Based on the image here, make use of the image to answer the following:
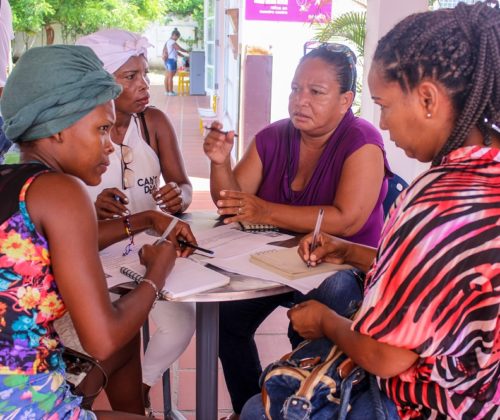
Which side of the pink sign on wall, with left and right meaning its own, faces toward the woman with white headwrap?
front

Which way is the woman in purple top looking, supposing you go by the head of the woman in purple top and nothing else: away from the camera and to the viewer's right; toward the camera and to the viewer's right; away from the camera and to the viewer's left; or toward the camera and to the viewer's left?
toward the camera and to the viewer's left

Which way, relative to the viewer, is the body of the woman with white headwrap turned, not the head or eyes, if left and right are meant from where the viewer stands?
facing the viewer and to the right of the viewer

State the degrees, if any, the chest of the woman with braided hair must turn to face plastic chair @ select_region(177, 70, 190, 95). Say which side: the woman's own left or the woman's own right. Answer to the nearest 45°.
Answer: approximately 90° to the woman's own right

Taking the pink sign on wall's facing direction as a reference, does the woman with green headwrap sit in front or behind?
in front

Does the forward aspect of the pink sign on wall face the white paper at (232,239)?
yes

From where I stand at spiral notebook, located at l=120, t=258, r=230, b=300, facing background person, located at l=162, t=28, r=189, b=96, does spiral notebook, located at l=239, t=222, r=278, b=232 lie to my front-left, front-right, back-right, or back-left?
front-right

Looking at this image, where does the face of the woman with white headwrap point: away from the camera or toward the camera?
toward the camera

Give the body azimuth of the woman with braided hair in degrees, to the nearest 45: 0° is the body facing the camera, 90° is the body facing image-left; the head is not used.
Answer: approximately 90°

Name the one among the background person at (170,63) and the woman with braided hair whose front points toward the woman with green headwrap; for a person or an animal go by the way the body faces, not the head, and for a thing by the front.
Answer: the woman with braided hair

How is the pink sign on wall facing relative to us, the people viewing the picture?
facing the viewer
